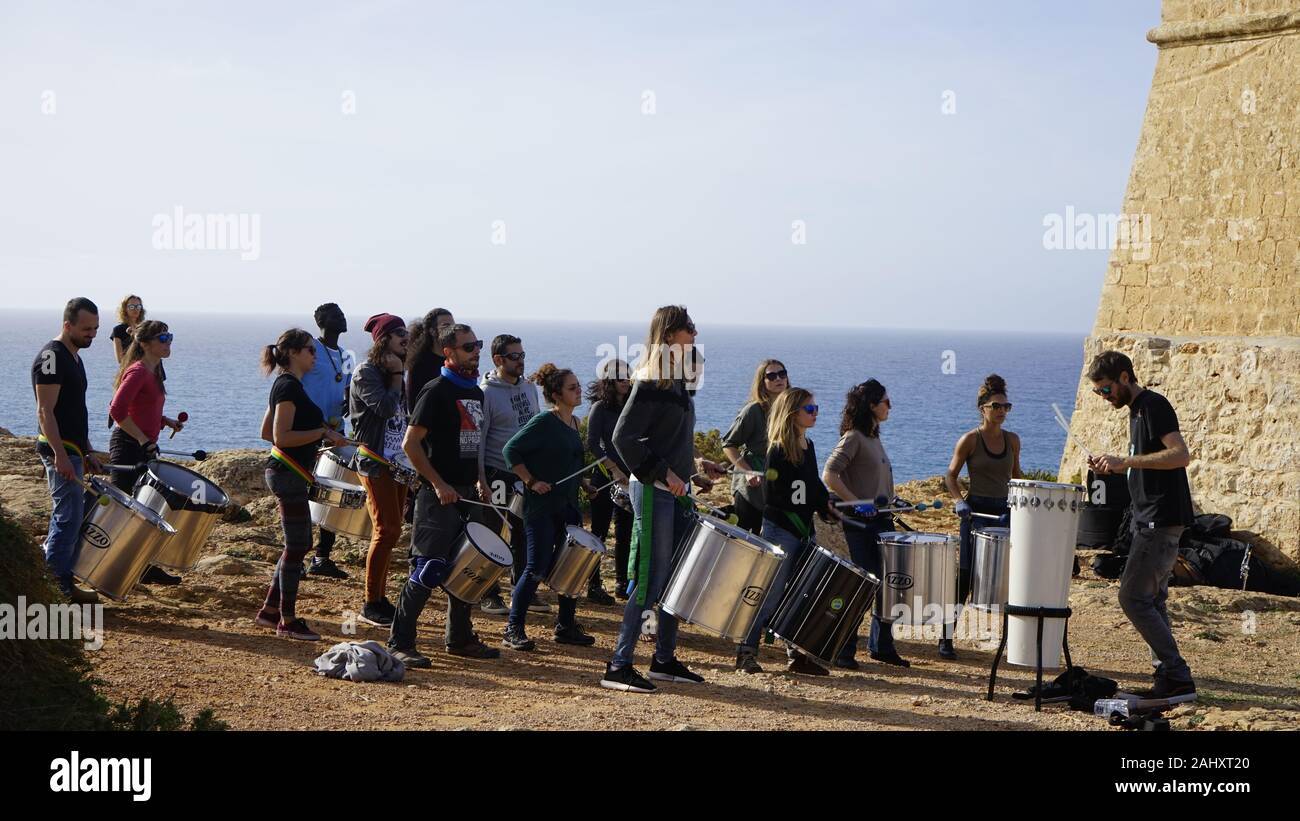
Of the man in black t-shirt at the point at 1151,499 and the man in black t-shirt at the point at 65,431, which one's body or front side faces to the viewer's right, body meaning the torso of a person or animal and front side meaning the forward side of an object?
the man in black t-shirt at the point at 65,431

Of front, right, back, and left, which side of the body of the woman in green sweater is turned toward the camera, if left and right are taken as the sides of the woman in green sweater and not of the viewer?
right

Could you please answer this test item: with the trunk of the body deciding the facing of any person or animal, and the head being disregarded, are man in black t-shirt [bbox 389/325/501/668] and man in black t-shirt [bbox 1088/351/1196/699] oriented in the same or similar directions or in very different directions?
very different directions

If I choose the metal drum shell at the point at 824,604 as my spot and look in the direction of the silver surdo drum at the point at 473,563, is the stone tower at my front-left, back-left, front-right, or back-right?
back-right

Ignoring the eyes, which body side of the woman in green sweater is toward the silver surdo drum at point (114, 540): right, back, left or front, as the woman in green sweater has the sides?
back

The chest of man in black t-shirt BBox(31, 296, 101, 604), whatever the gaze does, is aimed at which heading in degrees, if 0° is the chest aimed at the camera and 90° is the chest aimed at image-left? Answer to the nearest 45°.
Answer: approximately 270°

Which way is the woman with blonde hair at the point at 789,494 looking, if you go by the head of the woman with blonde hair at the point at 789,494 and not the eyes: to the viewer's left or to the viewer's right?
to the viewer's right

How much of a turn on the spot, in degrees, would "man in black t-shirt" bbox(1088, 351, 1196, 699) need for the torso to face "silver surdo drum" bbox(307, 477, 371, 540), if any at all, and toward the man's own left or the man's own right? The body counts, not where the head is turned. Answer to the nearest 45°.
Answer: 0° — they already face it

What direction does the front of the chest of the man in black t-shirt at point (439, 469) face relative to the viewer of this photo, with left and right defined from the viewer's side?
facing the viewer and to the right of the viewer

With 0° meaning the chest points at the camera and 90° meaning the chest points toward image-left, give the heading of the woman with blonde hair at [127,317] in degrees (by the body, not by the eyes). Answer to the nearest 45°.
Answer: approximately 315°

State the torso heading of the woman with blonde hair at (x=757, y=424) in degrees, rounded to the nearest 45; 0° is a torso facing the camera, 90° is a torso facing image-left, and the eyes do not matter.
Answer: approximately 315°

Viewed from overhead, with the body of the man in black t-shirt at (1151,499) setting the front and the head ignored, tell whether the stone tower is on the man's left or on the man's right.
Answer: on the man's right
